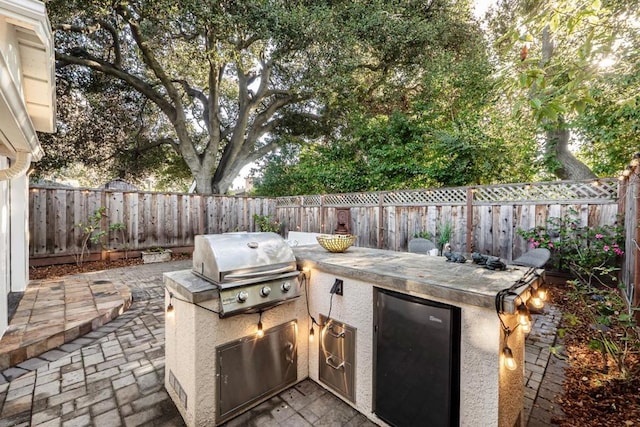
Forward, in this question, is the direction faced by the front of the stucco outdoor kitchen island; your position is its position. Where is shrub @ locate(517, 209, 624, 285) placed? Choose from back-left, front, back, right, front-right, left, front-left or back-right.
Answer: back-left

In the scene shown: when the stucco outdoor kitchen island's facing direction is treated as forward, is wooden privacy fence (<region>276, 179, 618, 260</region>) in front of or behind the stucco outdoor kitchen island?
behind

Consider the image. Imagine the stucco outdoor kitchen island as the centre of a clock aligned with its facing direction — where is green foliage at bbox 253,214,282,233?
The green foliage is roughly at 5 o'clock from the stucco outdoor kitchen island.

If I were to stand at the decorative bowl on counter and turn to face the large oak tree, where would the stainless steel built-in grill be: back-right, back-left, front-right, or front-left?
back-left

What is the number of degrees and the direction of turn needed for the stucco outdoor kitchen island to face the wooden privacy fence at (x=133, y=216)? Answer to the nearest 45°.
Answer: approximately 135° to its right

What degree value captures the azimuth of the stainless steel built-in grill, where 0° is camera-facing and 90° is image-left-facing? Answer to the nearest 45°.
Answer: approximately 315°

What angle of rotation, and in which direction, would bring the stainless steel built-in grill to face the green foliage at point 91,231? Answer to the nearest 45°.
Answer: approximately 180°

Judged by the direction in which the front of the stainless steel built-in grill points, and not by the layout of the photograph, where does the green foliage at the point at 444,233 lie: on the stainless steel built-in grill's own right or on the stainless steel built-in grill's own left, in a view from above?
on the stainless steel built-in grill's own left

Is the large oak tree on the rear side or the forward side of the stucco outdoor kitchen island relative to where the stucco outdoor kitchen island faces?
on the rear side

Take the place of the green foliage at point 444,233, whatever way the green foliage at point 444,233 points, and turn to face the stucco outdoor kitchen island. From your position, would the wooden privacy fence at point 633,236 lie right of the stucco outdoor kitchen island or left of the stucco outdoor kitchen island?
left

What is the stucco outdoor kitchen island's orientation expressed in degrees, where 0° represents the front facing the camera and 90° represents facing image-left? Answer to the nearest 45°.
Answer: approximately 0°

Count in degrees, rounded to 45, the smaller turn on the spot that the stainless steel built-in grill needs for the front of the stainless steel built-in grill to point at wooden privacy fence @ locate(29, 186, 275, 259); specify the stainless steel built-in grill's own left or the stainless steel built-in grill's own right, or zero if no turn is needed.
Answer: approximately 180°
